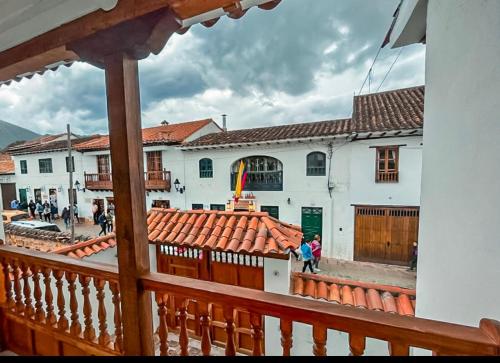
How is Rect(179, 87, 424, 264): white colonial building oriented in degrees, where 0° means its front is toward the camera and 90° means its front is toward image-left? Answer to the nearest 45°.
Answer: approximately 45°

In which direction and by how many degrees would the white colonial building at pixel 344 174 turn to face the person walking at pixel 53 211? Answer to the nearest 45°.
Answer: approximately 45° to its right

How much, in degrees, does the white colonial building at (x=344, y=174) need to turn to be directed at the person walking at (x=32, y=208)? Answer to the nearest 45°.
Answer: approximately 45° to its right
